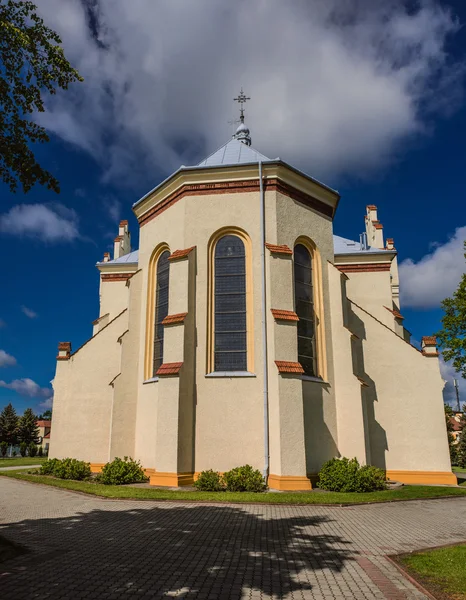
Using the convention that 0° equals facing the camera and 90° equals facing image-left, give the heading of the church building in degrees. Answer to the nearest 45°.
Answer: approximately 180°

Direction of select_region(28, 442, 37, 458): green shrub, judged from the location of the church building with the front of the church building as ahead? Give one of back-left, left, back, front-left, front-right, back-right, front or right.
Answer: front-left
